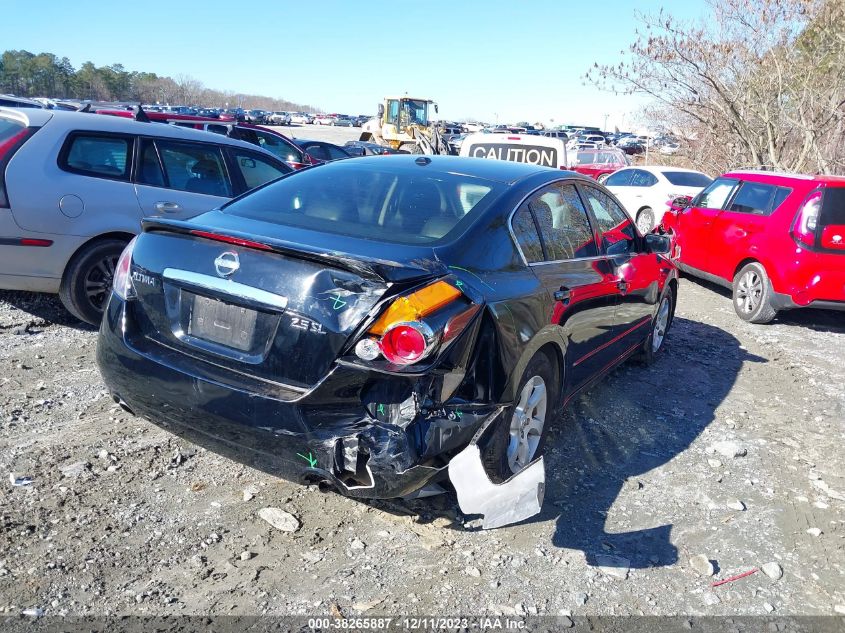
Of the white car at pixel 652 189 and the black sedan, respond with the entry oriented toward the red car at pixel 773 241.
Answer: the black sedan

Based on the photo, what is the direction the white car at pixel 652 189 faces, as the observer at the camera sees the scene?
facing away from the viewer and to the left of the viewer

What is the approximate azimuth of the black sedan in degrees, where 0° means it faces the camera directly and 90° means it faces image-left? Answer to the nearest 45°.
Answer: approximately 225°

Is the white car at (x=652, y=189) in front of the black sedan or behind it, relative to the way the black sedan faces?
in front

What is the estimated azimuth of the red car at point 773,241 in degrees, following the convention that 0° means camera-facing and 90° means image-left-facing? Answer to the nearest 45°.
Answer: approximately 135°

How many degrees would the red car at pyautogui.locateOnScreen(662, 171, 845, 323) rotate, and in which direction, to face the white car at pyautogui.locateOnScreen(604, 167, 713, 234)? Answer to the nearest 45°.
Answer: approximately 45° to its right

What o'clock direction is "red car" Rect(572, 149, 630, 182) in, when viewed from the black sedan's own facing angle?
The red car is roughly at 11 o'clock from the black sedan.

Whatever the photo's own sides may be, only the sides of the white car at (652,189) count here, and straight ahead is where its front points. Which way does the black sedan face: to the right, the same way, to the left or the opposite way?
to the right

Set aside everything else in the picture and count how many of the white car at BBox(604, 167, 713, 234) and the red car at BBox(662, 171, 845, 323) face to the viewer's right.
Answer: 0

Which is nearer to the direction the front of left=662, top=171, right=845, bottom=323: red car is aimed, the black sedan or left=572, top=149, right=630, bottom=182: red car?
the red car
